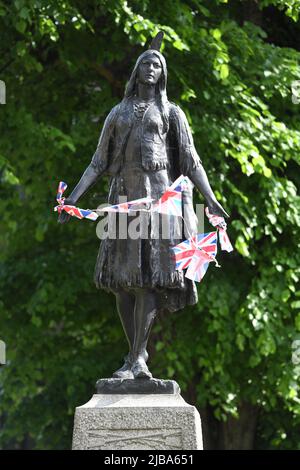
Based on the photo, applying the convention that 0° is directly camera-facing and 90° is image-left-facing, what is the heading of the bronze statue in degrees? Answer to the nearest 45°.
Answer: approximately 0°
